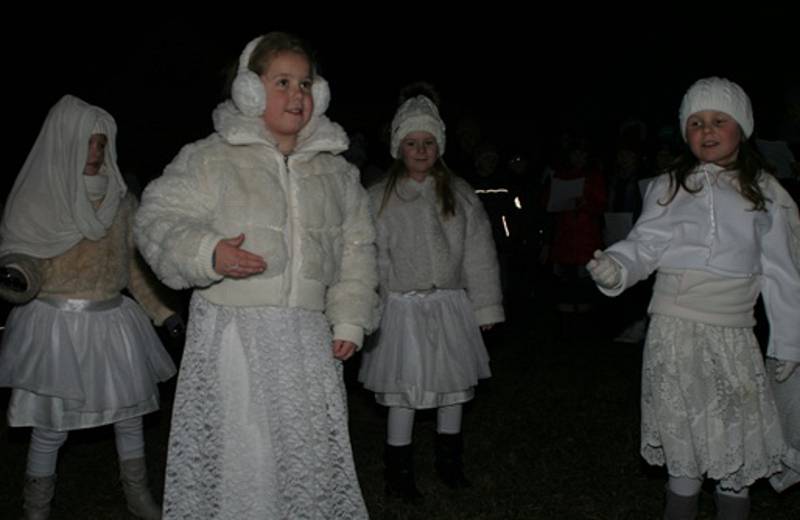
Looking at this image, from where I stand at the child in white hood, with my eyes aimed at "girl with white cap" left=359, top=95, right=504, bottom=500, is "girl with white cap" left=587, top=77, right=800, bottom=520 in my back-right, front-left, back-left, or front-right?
front-right

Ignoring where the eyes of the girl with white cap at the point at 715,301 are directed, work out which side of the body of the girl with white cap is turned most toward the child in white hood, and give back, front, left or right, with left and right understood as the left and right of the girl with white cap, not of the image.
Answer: right

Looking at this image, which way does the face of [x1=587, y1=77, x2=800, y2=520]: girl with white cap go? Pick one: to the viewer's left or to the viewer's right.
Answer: to the viewer's left

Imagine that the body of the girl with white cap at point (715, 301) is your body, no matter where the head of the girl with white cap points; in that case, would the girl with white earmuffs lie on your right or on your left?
on your right

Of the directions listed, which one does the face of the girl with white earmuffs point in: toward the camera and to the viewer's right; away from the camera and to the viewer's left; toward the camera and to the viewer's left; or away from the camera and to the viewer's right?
toward the camera and to the viewer's right

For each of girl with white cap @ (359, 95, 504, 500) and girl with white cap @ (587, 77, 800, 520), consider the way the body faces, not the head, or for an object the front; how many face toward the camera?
2

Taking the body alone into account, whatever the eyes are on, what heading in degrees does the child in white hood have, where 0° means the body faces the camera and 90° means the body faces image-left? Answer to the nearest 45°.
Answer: approximately 315°

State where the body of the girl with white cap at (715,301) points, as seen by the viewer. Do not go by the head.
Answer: toward the camera

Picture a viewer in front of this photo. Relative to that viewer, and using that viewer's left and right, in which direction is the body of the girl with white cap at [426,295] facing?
facing the viewer

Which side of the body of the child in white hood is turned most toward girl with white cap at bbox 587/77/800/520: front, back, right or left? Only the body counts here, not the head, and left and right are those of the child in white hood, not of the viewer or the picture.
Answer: left

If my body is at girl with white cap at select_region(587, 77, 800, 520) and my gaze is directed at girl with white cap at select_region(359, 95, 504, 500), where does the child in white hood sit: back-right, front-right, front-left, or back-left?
front-left

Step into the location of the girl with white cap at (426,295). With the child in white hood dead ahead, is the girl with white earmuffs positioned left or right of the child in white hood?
left

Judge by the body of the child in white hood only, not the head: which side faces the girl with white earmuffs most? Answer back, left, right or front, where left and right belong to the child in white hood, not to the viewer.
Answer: front
